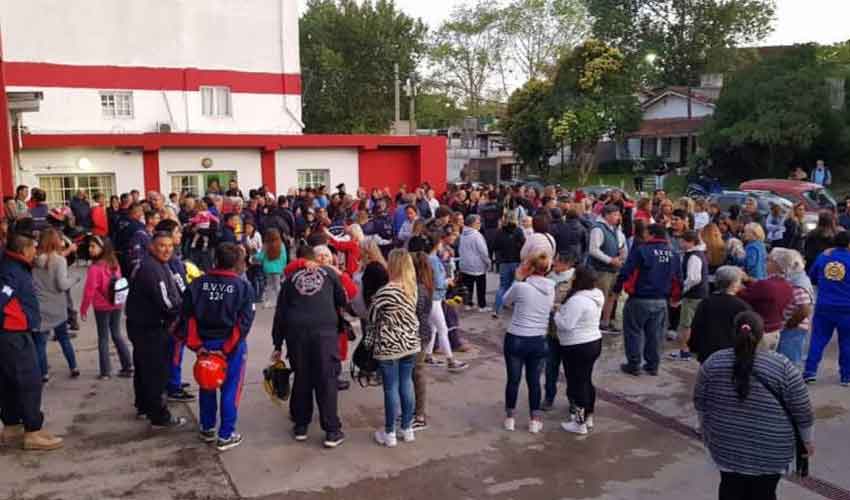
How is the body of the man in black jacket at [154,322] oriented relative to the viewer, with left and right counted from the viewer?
facing to the right of the viewer

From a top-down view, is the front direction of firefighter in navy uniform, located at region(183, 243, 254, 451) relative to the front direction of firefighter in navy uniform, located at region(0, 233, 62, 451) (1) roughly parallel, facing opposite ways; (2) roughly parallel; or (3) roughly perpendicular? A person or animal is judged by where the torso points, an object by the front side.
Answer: roughly perpendicular

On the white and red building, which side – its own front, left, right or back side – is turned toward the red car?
left

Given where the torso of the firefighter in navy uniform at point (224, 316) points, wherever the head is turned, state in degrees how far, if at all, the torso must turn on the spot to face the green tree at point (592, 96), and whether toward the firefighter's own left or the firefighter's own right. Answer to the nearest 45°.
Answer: approximately 45° to the firefighter's own right

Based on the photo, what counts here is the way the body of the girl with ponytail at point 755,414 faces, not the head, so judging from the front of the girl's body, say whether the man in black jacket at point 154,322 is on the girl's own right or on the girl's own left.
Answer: on the girl's own left

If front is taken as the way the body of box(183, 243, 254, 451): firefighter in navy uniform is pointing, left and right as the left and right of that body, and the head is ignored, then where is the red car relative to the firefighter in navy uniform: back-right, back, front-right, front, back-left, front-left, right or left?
front-right

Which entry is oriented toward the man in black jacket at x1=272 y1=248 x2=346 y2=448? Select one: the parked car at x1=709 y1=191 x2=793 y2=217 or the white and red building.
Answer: the white and red building

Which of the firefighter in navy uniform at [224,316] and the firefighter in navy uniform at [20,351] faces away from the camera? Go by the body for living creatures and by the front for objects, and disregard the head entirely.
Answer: the firefighter in navy uniform at [224,316]

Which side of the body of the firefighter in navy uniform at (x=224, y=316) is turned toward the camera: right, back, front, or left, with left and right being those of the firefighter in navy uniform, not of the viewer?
back

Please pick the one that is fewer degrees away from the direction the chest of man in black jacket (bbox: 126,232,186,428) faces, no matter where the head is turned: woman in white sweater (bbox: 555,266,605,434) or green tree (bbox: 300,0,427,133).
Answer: the woman in white sweater

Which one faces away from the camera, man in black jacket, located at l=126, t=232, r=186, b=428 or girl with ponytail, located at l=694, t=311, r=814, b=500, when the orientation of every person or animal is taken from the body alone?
the girl with ponytail

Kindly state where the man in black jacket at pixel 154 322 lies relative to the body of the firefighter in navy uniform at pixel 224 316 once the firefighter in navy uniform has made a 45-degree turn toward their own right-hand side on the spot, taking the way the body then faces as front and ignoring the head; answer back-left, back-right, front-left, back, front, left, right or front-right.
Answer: left

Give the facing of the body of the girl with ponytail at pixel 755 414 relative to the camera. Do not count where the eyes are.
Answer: away from the camera

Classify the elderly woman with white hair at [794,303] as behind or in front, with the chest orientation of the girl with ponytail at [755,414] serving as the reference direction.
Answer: in front

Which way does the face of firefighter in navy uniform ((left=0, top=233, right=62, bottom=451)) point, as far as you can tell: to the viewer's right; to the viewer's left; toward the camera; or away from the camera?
to the viewer's right

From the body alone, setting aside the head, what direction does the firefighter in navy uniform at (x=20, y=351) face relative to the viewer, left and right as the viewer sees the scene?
facing to the right of the viewer
